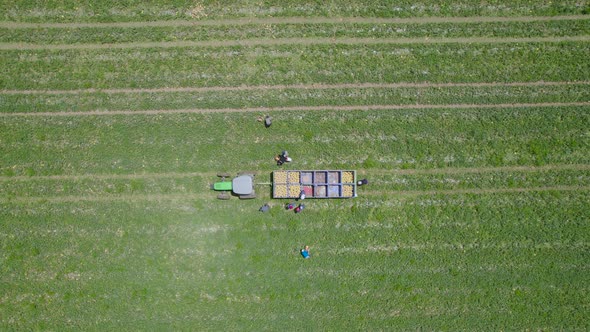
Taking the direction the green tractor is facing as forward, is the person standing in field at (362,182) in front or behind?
behind

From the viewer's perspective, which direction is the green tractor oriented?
to the viewer's left

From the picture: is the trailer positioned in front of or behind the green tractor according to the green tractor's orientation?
behind
